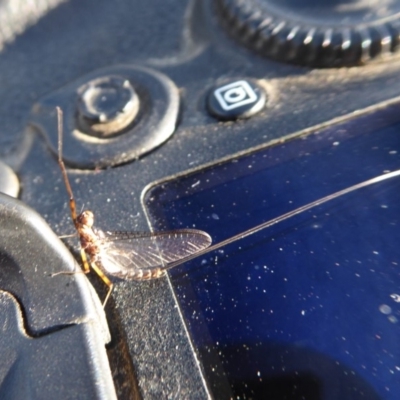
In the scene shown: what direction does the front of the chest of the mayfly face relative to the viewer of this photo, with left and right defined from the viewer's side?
facing to the left of the viewer

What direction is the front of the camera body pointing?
away from the camera
